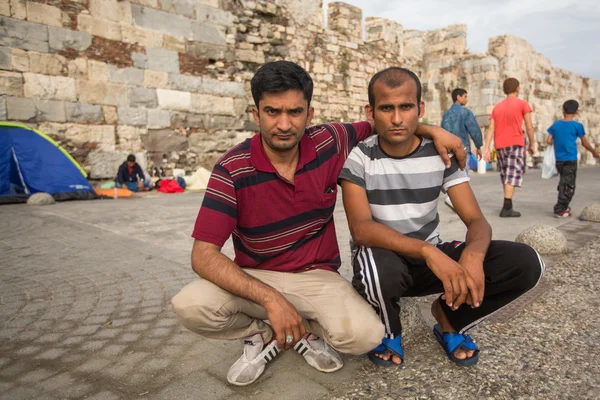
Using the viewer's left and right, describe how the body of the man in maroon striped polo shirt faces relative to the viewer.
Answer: facing the viewer

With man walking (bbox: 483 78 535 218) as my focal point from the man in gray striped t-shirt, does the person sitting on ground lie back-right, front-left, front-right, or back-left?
front-left

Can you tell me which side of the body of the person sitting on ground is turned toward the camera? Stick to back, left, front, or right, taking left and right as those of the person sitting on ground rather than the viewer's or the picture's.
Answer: front

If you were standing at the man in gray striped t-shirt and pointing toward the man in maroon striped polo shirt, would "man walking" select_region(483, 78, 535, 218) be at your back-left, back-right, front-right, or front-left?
back-right

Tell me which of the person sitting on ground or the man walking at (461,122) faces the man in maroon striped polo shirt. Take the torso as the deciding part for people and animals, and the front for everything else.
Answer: the person sitting on ground

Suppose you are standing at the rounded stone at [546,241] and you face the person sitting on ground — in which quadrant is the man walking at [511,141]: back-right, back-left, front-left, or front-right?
front-right

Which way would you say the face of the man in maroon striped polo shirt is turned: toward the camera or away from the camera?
toward the camera

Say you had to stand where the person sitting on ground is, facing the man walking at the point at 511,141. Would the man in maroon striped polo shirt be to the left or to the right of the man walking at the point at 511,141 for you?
right

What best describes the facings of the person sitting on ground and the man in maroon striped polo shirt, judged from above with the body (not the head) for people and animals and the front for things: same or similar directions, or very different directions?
same or similar directions

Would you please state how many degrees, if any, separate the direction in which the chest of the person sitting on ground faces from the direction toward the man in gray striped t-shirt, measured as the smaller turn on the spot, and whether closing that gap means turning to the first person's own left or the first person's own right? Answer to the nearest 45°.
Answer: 0° — they already face them

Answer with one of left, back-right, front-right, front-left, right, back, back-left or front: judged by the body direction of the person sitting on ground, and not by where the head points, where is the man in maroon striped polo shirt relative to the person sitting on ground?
front

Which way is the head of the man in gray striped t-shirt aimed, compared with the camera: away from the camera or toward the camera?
toward the camera
